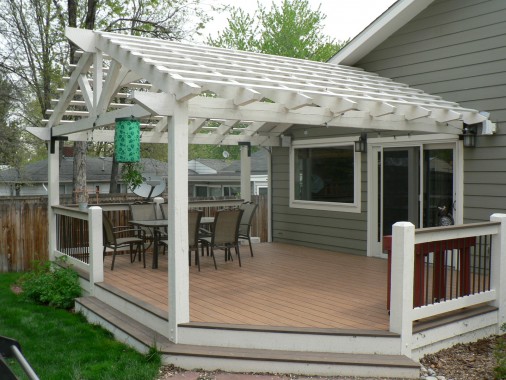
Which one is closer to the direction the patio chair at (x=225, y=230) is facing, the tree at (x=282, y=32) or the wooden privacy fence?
the wooden privacy fence

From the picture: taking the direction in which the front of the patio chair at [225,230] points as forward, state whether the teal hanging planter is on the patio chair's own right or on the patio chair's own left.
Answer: on the patio chair's own left

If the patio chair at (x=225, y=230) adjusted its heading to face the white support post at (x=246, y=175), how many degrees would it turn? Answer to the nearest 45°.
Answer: approximately 45° to its right

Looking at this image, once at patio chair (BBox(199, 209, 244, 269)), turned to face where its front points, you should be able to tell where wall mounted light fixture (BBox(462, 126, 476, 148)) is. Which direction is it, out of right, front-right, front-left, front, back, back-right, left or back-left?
back-right

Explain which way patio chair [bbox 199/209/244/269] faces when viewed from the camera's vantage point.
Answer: facing away from the viewer and to the left of the viewer

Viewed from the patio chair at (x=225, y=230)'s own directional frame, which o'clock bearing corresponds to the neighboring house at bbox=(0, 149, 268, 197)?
The neighboring house is roughly at 1 o'clock from the patio chair.

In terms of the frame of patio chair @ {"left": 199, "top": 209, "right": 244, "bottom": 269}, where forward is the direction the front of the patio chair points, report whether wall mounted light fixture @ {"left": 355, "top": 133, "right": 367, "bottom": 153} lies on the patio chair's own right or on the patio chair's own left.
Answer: on the patio chair's own right
